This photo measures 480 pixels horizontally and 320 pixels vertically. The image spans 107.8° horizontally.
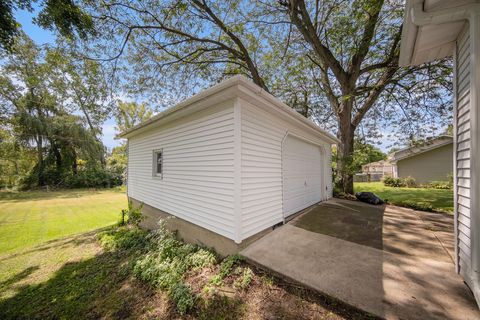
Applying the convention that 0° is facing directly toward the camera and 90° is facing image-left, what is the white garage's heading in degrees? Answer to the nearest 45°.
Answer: approximately 315°

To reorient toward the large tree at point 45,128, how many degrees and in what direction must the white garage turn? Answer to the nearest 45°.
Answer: approximately 180°

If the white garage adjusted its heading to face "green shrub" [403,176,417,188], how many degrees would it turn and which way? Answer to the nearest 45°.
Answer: approximately 90° to its left

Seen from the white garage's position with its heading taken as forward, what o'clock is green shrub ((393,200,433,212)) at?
The green shrub is roughly at 10 o'clock from the white garage.

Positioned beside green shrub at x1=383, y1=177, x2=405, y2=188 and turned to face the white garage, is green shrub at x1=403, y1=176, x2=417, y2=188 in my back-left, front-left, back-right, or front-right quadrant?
back-left

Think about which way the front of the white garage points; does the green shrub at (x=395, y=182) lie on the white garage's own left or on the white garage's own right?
on the white garage's own left
